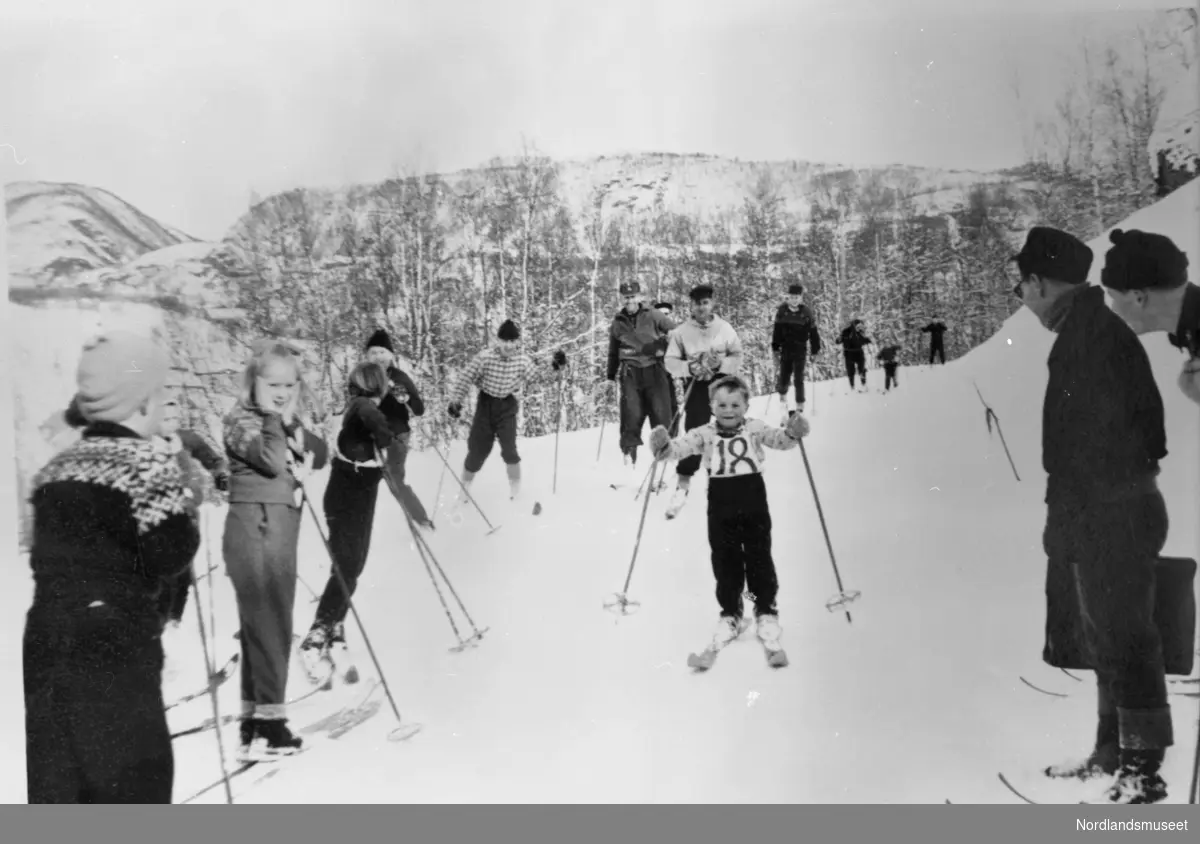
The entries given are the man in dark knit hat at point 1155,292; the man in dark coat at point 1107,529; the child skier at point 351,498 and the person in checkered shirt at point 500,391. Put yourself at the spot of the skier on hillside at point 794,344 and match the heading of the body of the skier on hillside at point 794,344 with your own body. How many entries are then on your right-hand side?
2

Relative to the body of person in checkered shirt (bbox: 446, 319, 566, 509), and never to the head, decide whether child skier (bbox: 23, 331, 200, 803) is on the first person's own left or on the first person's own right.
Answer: on the first person's own right

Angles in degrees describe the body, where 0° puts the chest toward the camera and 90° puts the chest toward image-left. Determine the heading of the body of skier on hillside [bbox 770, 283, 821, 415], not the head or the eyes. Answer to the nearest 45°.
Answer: approximately 0°

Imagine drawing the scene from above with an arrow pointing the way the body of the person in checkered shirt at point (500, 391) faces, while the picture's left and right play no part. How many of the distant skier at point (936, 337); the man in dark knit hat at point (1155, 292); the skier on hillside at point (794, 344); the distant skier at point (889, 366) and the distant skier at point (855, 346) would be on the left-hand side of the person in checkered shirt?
5

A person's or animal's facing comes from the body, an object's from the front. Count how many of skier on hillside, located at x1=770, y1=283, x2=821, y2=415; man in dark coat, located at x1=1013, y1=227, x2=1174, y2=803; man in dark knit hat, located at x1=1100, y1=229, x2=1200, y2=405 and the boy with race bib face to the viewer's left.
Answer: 2

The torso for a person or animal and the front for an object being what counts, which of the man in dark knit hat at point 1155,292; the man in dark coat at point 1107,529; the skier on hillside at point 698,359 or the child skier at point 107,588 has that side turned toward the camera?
the skier on hillside

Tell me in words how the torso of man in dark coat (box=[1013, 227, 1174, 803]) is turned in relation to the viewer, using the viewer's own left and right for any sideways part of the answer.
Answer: facing to the left of the viewer

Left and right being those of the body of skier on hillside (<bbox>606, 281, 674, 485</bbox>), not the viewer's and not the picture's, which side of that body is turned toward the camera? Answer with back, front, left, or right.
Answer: front

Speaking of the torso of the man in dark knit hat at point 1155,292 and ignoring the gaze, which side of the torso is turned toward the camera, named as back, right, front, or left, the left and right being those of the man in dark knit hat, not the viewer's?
left

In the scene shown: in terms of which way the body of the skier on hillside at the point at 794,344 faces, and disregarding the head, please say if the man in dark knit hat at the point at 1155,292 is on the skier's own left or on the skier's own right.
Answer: on the skier's own left

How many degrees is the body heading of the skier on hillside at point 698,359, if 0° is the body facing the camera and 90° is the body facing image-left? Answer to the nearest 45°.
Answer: approximately 0°

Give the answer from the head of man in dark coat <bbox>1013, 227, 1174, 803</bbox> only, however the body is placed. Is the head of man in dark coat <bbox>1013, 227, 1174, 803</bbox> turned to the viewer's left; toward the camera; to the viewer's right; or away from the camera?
to the viewer's left
